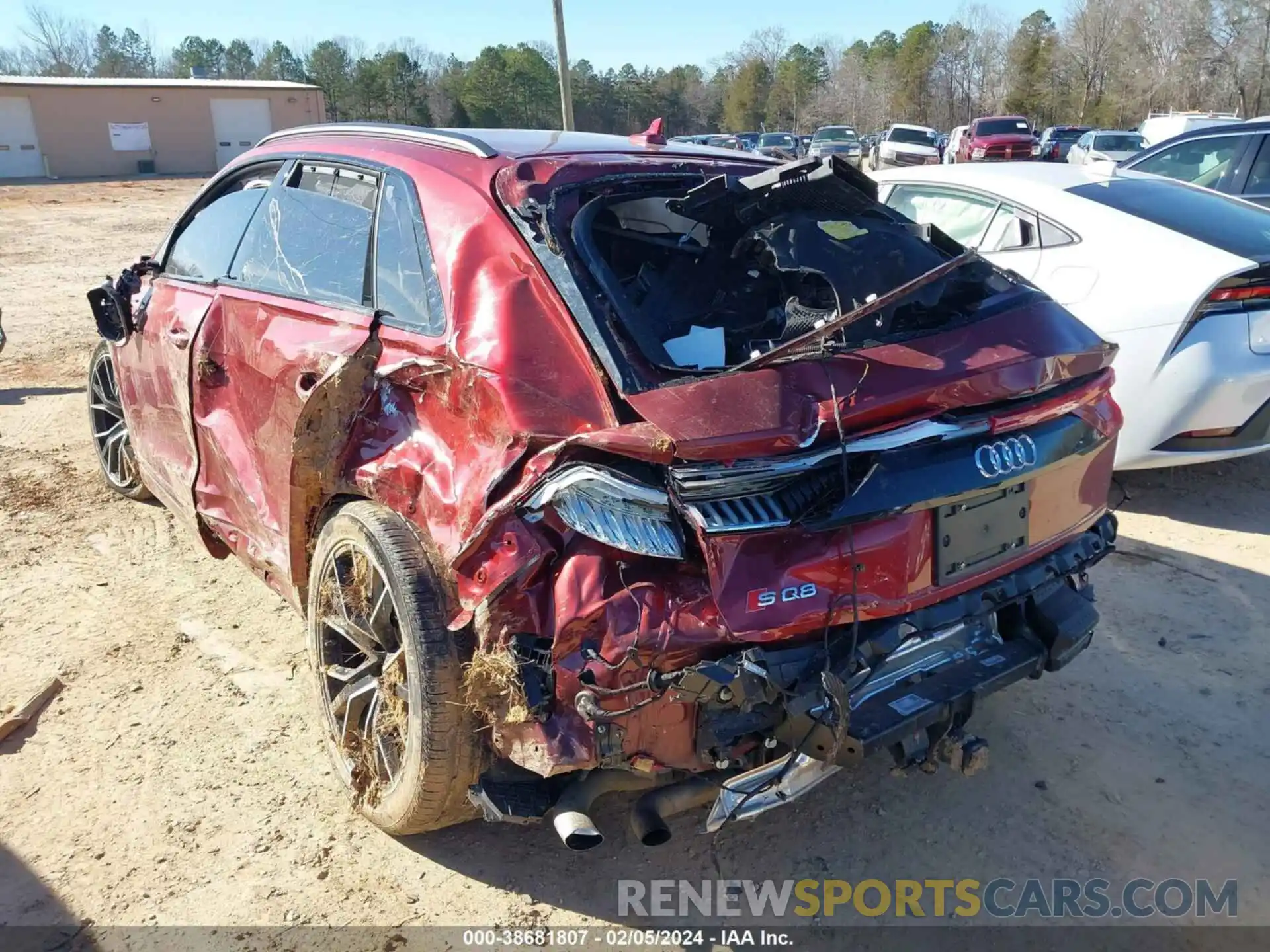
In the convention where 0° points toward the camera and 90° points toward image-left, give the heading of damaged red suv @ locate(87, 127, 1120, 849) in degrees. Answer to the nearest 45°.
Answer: approximately 135°

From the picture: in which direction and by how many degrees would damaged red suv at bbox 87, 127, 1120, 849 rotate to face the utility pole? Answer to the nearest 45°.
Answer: approximately 45° to its right

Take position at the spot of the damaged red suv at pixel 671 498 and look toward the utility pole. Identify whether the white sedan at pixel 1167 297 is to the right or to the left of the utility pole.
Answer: right

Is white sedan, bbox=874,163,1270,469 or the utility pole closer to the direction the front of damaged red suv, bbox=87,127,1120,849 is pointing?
the utility pole

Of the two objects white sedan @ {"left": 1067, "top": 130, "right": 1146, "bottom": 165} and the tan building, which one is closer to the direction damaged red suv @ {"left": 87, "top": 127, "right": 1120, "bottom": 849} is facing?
the tan building

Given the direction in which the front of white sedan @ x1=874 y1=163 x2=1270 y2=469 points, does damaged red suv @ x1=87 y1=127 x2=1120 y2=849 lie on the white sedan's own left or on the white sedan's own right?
on the white sedan's own left

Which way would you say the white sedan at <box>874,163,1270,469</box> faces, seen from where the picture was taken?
facing away from the viewer and to the left of the viewer

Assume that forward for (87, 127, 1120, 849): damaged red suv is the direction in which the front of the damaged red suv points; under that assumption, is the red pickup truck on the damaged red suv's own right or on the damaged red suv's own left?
on the damaged red suv's own right

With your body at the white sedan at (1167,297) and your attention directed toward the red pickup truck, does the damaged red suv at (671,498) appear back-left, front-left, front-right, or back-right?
back-left

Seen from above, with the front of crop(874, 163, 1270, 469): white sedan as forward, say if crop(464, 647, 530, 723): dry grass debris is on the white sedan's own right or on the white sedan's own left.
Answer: on the white sedan's own left

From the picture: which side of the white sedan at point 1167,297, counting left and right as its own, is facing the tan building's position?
front

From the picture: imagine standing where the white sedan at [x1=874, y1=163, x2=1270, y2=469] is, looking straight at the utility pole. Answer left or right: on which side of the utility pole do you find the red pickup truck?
right

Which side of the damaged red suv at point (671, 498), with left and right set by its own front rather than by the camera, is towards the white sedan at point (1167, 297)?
right

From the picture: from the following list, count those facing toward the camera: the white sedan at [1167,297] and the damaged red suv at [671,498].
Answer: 0
